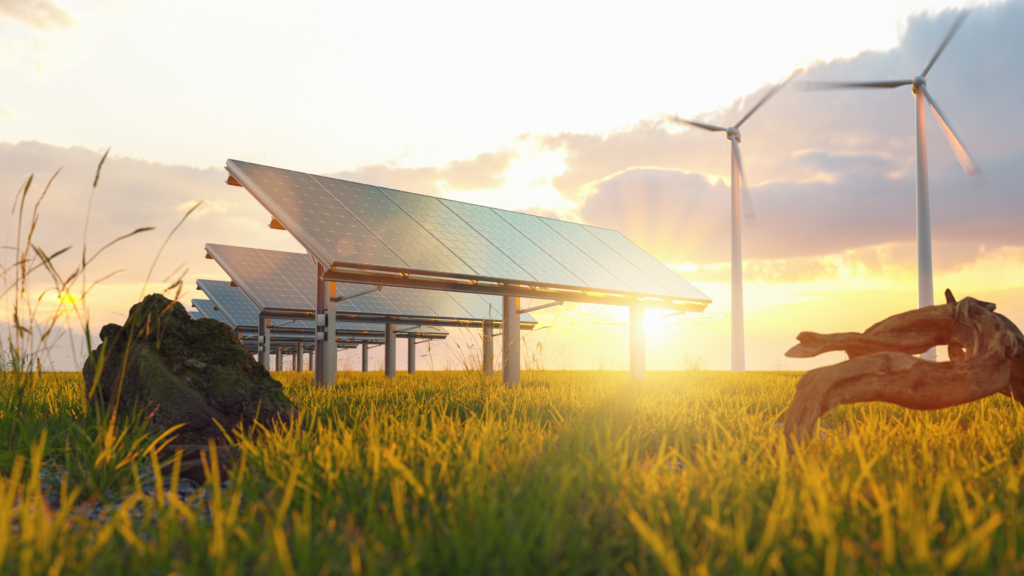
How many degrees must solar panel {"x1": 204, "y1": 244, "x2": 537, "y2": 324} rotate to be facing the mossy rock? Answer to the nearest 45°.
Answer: approximately 45° to its right

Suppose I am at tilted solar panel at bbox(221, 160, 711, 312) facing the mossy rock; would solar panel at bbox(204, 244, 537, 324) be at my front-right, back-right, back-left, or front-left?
back-right

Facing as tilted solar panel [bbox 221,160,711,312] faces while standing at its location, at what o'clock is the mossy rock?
The mossy rock is roughly at 2 o'clock from the tilted solar panel.

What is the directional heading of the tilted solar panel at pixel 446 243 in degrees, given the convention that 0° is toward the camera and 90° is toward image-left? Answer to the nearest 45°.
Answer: approximately 315°

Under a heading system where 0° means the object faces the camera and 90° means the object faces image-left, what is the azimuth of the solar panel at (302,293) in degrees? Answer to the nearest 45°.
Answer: approximately 315°

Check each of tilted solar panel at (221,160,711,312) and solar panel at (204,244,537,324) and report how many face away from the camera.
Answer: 0
